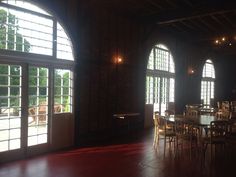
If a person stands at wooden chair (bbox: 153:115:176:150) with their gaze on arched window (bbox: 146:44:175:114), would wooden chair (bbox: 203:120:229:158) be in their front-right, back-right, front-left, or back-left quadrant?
back-right

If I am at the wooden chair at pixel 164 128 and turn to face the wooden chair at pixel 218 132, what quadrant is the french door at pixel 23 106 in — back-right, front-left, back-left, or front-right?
back-right

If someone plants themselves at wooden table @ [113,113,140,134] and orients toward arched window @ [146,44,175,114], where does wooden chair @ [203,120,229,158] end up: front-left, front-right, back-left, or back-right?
back-right

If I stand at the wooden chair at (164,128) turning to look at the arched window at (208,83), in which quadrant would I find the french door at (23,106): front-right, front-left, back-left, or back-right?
back-left

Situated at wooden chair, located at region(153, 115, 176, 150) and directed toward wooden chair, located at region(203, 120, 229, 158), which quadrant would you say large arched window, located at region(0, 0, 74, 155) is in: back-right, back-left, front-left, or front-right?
back-right
